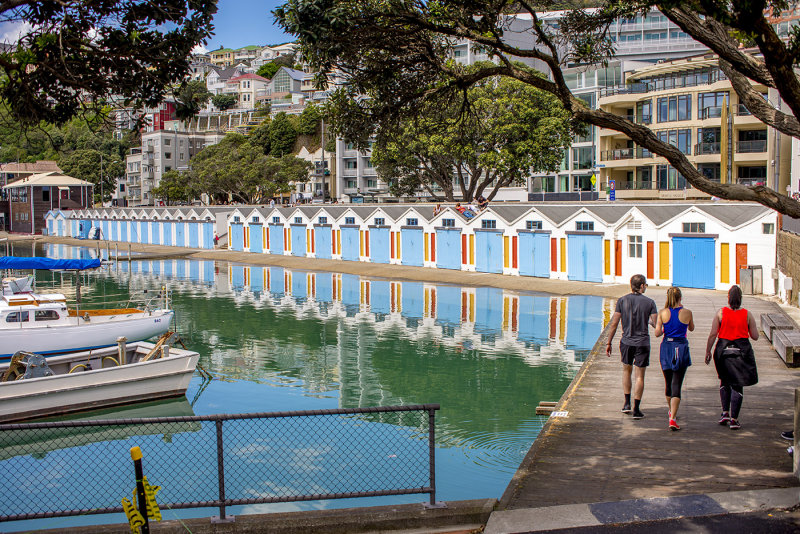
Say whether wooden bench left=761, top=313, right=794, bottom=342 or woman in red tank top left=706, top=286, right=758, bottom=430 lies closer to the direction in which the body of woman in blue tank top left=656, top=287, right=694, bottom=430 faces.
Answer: the wooden bench

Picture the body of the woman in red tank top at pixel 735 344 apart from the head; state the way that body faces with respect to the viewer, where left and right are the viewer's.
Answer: facing away from the viewer

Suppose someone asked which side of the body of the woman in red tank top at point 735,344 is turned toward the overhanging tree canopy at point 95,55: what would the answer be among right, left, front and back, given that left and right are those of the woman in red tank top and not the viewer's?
left

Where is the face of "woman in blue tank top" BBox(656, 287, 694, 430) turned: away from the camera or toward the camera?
away from the camera

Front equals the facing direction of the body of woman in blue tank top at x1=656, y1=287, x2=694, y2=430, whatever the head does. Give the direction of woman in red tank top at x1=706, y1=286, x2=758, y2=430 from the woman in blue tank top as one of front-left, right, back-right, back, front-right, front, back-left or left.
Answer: right

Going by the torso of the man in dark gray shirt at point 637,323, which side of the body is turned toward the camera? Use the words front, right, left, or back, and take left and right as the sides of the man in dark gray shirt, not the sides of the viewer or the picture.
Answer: back

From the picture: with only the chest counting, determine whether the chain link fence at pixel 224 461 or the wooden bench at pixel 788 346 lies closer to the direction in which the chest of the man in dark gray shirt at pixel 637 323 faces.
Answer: the wooden bench

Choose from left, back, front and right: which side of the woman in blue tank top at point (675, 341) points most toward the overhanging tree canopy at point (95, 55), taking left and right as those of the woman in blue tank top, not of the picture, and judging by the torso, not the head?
left
